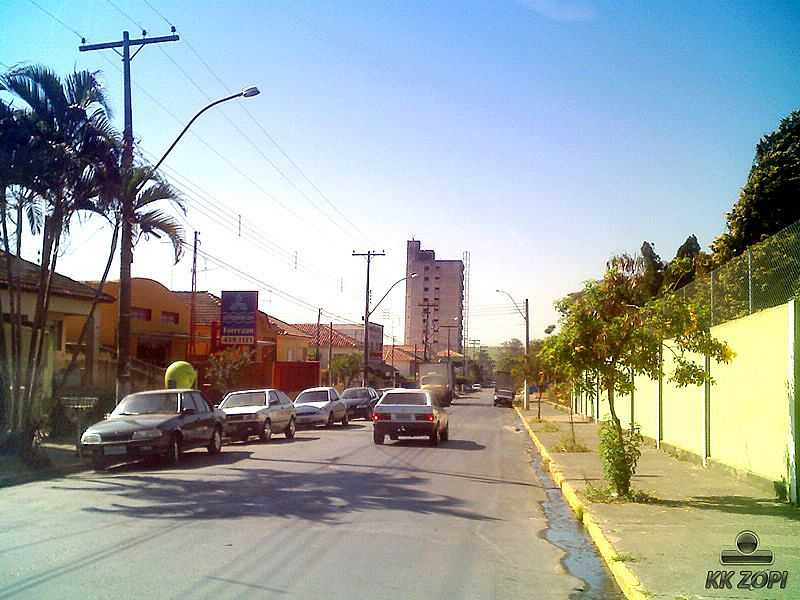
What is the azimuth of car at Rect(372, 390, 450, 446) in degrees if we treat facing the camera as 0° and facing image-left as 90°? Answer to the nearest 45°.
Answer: approximately 180°

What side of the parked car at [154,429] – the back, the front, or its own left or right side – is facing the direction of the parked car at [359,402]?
back

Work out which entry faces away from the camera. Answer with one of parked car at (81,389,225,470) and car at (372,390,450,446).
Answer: car at (372,390,450,446)

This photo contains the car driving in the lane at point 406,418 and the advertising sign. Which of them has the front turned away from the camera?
the car driving in the lane

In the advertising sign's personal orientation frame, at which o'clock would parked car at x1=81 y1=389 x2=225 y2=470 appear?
The parked car is roughly at 12 o'clock from the advertising sign.

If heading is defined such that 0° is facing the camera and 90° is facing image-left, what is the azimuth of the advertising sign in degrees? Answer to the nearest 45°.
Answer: approximately 0°

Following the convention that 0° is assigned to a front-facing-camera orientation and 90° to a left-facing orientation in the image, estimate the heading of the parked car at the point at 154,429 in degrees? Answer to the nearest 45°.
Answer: approximately 45°

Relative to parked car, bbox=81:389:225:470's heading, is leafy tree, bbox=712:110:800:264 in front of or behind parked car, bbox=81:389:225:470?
behind

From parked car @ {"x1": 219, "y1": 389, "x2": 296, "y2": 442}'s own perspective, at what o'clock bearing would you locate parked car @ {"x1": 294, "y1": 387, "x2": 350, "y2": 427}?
parked car @ {"x1": 294, "y1": 387, "x2": 350, "y2": 427} is roughly at 5 o'clock from parked car @ {"x1": 219, "y1": 389, "x2": 296, "y2": 442}.

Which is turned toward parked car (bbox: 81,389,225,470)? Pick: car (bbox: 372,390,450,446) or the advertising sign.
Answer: the advertising sign
